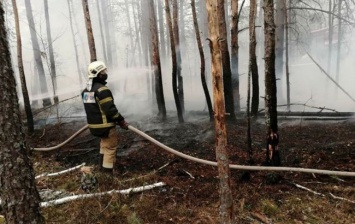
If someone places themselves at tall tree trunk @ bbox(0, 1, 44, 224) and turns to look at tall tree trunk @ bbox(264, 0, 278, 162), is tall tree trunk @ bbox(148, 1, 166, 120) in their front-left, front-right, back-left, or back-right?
front-left

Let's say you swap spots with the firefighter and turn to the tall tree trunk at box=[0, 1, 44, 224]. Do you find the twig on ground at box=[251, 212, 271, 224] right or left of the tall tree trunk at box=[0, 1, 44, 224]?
left

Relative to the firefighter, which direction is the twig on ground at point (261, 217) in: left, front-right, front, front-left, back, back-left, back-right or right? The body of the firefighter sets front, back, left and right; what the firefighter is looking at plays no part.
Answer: right

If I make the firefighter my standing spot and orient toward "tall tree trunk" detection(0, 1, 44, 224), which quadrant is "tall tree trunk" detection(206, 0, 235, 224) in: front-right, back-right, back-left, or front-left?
front-left

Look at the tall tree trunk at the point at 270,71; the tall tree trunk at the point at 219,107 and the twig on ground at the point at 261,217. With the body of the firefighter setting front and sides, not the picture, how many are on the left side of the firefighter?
0

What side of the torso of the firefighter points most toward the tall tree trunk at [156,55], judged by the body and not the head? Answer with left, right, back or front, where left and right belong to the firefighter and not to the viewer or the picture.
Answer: front

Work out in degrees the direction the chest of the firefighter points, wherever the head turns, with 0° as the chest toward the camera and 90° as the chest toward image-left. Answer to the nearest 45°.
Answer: approximately 225°

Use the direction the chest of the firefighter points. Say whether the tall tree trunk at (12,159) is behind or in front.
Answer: behind

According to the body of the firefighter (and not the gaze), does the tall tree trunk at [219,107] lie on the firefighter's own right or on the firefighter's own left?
on the firefighter's own right

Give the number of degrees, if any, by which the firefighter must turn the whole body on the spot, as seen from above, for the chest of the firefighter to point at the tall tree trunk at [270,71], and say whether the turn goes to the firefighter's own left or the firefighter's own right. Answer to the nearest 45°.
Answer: approximately 45° to the firefighter's own right
